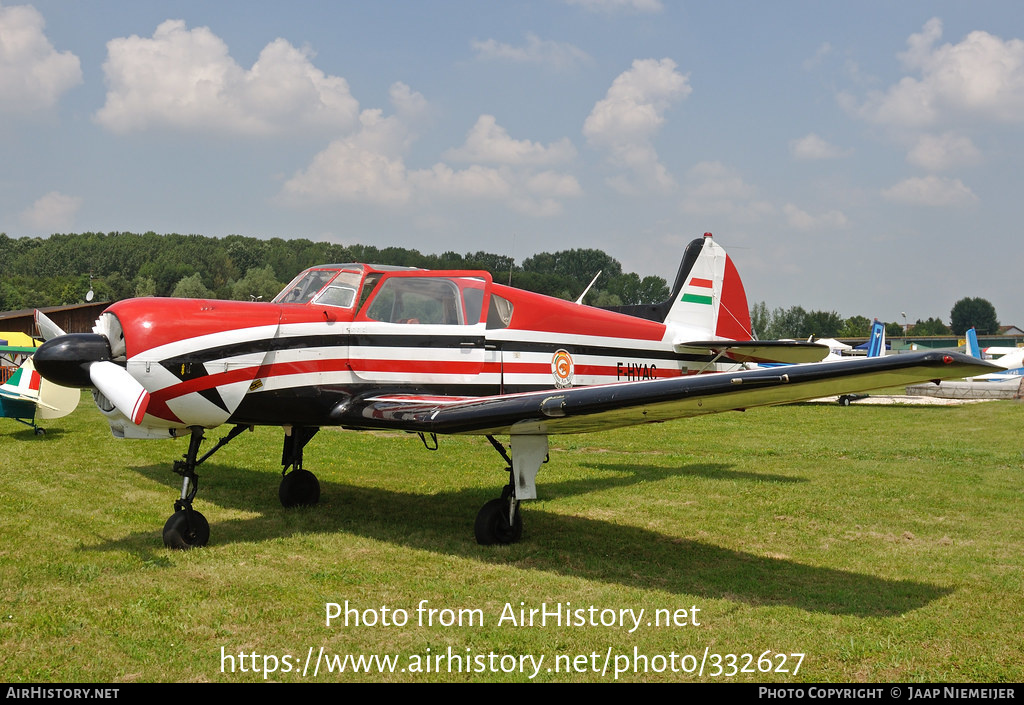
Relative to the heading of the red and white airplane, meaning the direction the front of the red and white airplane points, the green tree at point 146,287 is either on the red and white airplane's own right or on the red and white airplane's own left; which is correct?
on the red and white airplane's own right

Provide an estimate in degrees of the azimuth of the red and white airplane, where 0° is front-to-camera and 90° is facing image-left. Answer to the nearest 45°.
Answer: approximately 45°
